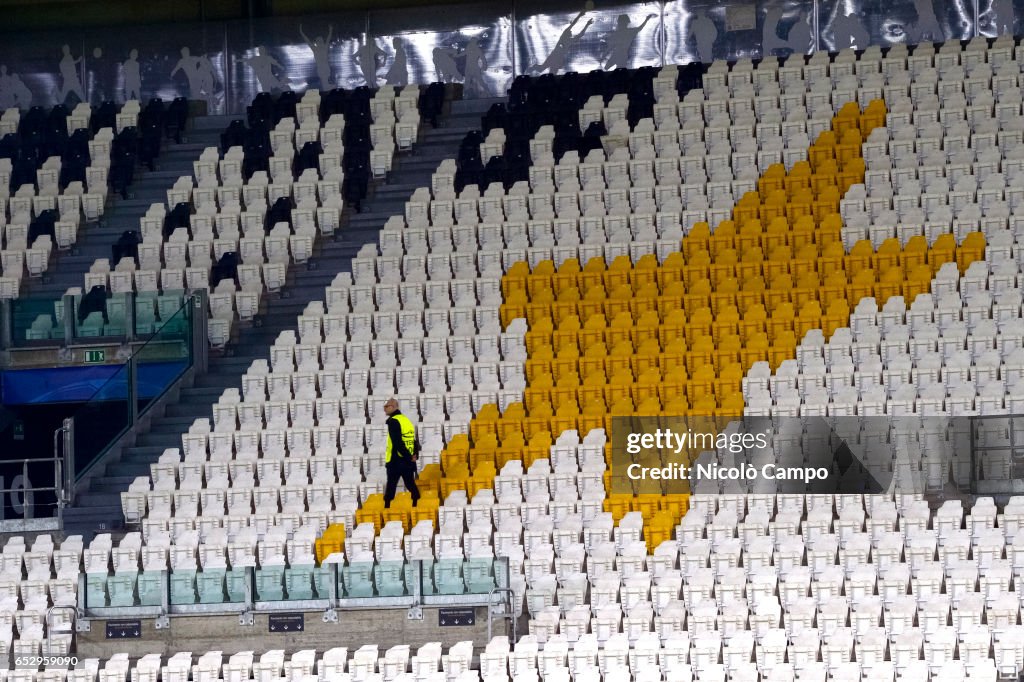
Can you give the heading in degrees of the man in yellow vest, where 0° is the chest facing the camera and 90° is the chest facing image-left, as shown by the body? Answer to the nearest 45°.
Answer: approximately 90°

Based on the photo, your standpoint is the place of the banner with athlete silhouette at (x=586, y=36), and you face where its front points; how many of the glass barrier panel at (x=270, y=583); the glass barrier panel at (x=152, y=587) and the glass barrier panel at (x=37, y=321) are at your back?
0

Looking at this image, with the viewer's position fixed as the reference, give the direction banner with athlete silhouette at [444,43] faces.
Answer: facing the viewer

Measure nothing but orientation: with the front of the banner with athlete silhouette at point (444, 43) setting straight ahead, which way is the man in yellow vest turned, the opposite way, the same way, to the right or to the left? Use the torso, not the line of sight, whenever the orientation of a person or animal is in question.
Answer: to the right

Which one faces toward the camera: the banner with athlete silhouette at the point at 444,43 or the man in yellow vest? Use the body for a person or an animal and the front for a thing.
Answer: the banner with athlete silhouette

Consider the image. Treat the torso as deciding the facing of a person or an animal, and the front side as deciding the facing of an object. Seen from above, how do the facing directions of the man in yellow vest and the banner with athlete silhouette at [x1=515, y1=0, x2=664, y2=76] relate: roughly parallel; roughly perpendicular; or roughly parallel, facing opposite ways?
roughly perpendicular

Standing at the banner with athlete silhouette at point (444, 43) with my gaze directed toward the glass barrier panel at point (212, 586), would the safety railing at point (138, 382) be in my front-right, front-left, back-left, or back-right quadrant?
front-right

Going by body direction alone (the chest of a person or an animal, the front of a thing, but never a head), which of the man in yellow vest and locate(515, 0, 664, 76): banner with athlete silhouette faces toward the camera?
the banner with athlete silhouette

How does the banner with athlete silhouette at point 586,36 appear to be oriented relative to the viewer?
toward the camera
